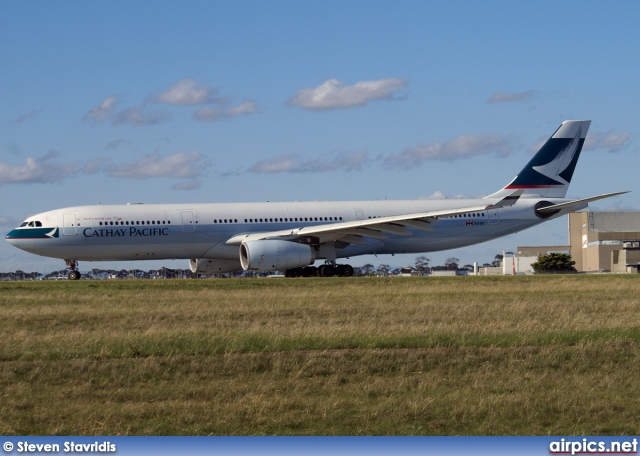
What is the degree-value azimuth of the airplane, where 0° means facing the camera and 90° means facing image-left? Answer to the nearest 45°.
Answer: approximately 90°
